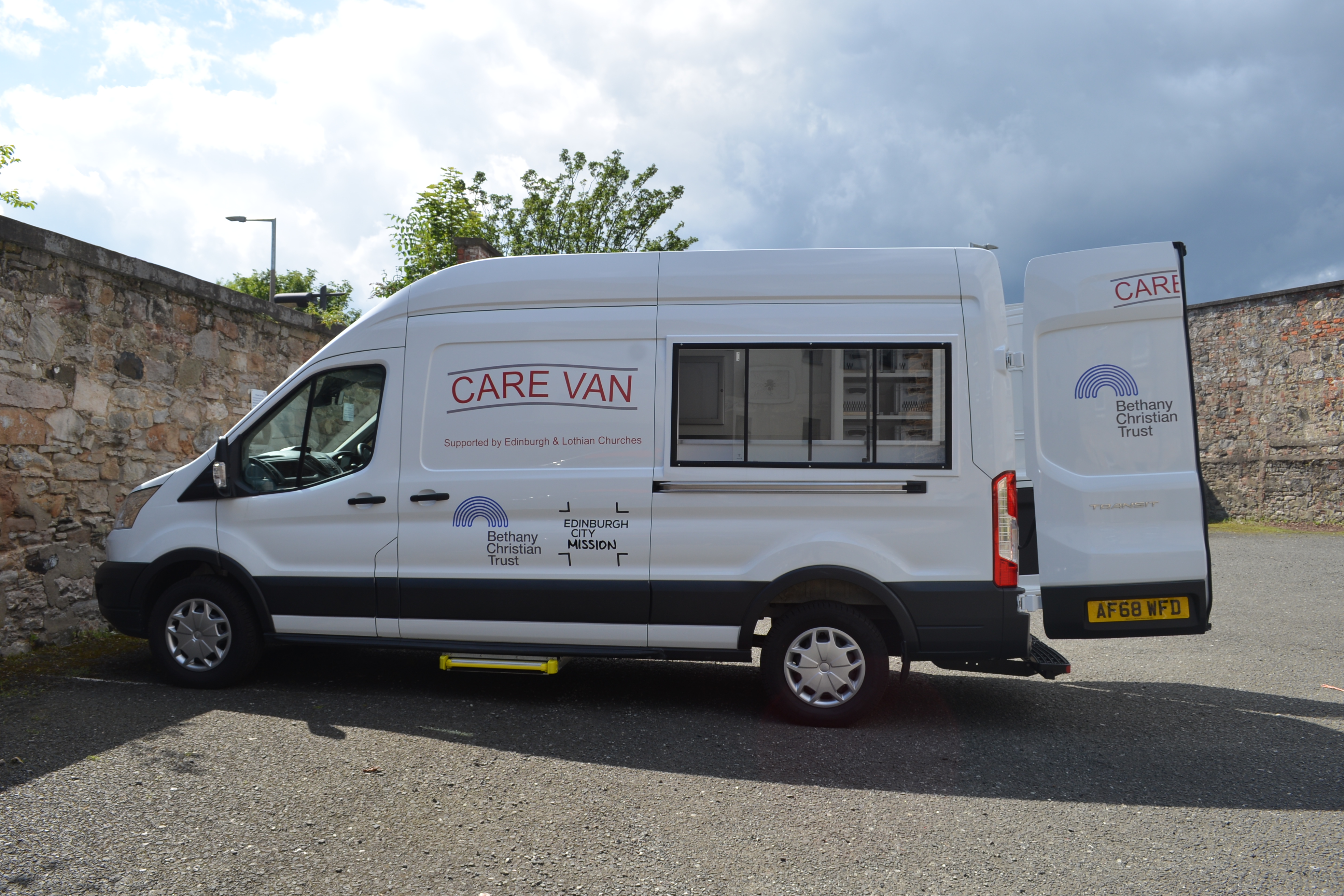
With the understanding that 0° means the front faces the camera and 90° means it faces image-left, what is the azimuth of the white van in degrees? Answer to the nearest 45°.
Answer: approximately 90°
